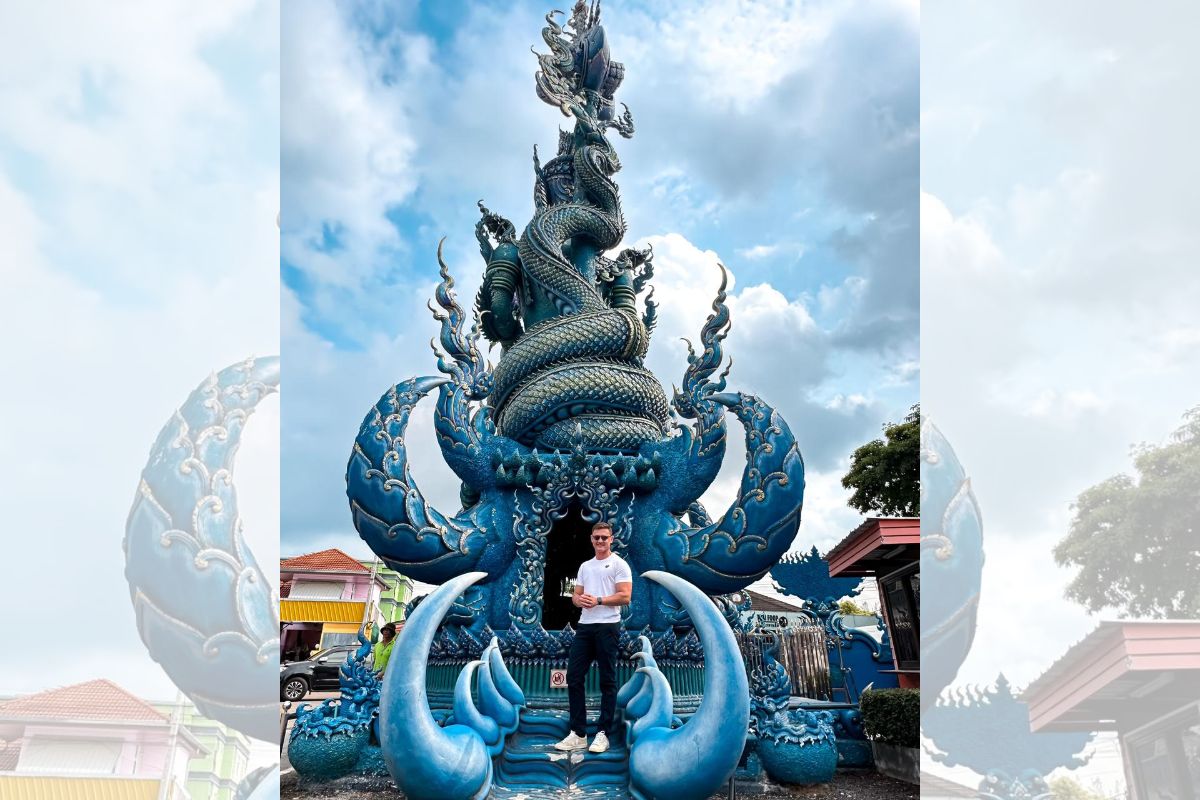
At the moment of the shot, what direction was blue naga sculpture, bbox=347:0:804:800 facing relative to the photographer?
facing the viewer

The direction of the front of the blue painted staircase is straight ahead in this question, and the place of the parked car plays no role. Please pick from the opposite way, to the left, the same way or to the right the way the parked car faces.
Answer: to the right

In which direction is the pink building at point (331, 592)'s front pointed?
toward the camera

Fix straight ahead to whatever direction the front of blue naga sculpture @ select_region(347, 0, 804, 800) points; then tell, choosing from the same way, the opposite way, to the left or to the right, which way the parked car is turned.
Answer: to the right

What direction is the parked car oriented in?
to the viewer's left
